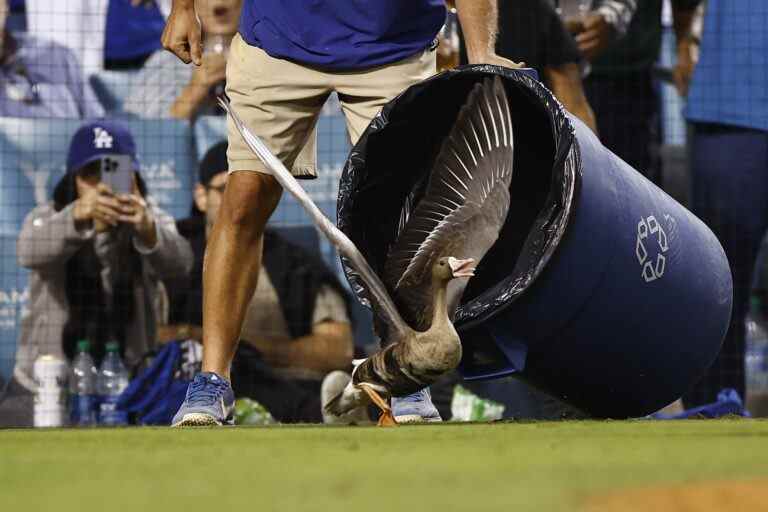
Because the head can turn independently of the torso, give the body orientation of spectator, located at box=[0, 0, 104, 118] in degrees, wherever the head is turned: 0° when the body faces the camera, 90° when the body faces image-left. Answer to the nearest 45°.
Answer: approximately 0°

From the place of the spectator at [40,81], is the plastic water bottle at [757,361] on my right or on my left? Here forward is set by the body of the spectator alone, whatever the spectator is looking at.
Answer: on my left

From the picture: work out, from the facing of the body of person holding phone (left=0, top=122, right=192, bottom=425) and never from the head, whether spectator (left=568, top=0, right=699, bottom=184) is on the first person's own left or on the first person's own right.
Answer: on the first person's own left

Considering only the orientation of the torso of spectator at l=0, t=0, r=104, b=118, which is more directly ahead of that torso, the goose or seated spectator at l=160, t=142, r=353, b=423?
the goose

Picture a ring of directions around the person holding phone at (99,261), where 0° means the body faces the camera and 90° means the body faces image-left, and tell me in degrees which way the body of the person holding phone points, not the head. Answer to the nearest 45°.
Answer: approximately 0°
